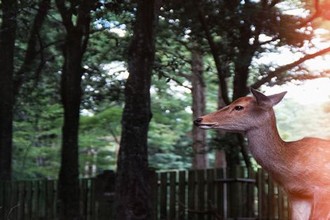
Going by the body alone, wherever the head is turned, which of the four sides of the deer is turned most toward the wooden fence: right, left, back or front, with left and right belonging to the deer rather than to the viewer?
right

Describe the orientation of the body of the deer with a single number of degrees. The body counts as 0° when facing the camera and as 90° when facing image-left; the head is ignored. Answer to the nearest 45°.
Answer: approximately 90°
